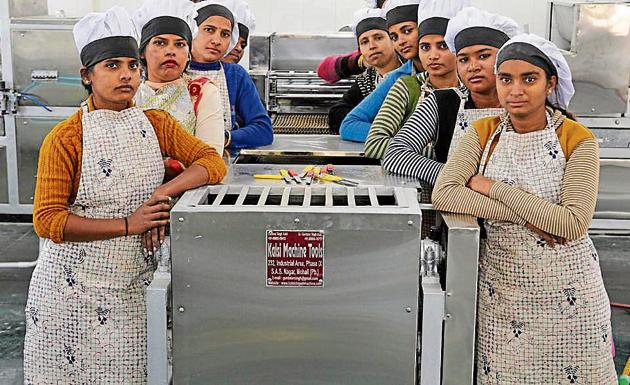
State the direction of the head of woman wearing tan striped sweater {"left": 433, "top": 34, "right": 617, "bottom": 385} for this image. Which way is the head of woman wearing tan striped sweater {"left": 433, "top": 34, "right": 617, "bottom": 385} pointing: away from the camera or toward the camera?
toward the camera

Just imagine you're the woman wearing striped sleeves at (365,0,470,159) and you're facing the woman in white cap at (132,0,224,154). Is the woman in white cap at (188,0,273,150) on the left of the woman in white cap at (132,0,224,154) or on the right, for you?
right

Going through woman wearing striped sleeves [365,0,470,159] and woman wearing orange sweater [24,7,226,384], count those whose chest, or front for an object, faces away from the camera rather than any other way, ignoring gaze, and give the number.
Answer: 0

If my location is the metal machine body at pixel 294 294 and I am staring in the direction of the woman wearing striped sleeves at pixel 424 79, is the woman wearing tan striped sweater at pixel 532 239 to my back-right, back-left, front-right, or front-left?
front-right

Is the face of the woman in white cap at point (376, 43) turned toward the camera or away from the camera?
toward the camera

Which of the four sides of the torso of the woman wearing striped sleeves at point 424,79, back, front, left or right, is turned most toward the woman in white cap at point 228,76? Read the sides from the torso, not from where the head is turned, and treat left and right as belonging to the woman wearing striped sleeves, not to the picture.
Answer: right

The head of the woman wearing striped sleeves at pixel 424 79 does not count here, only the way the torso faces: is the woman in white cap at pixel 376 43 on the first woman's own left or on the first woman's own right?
on the first woman's own right

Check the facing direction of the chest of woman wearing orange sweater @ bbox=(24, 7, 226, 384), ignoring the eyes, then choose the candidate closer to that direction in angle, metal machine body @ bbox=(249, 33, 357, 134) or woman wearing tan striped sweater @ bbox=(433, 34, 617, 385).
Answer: the woman wearing tan striped sweater

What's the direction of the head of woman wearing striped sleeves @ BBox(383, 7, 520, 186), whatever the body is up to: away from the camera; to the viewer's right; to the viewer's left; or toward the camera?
toward the camera

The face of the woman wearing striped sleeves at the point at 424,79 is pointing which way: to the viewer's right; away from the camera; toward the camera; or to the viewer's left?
toward the camera

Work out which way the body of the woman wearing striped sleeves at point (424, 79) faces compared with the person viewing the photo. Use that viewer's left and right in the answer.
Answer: facing the viewer and to the left of the viewer

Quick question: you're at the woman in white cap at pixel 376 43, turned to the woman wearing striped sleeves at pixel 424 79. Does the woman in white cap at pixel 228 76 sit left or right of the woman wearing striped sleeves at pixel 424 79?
right

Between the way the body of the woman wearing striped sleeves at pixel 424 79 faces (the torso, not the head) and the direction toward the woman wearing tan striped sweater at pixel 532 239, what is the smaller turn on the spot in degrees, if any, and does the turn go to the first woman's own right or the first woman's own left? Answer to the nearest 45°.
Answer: approximately 45° to the first woman's own left

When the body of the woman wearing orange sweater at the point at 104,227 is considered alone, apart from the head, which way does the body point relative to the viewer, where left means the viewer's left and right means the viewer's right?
facing the viewer and to the right of the viewer

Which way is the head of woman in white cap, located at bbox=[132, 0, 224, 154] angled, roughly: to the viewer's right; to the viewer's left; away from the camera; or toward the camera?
toward the camera
